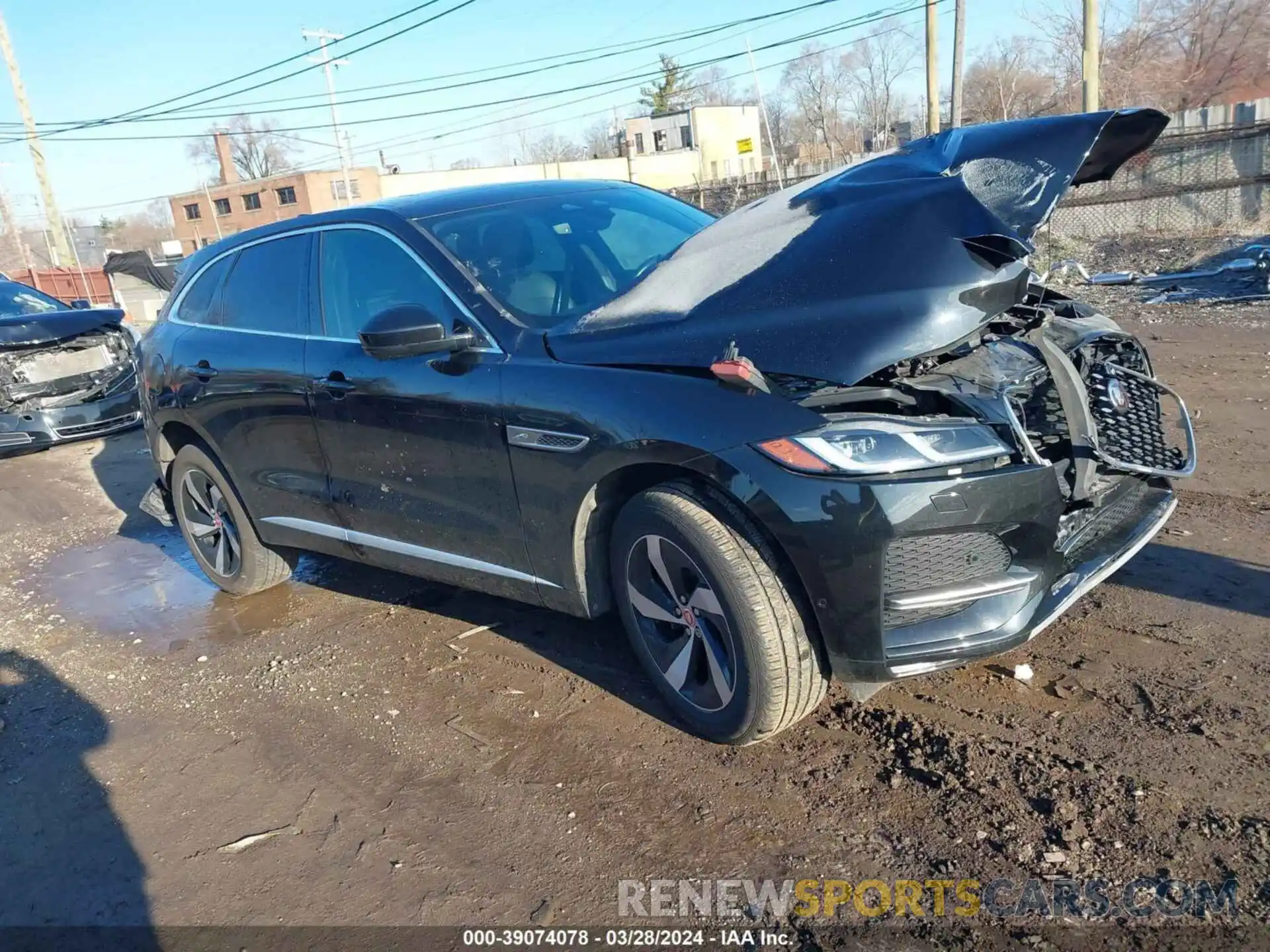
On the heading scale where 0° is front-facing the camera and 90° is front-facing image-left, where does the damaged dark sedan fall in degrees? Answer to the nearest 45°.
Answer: approximately 315°

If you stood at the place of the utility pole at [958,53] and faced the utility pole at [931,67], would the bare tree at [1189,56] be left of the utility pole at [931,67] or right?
right

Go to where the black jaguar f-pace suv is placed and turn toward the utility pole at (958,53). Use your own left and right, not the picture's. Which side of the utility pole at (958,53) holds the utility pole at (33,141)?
left

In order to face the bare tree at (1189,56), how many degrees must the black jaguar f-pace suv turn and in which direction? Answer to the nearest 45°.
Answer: approximately 90° to its left

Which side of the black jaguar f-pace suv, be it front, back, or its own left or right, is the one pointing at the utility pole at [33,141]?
back

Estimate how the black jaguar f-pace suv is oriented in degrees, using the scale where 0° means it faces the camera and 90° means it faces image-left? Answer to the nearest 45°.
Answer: approximately 315°

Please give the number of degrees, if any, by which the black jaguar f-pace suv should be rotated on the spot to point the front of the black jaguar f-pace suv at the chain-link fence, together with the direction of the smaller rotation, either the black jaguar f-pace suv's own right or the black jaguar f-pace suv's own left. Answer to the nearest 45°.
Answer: approximately 90° to the black jaguar f-pace suv's own left

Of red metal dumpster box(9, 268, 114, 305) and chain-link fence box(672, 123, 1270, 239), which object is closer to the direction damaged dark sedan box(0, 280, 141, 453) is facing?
the chain-link fence

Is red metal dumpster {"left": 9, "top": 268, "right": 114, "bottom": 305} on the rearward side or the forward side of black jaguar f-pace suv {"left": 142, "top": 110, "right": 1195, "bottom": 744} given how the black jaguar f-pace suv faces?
on the rearward side

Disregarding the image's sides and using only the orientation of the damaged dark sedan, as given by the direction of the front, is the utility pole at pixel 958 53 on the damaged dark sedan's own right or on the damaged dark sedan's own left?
on the damaged dark sedan's own left

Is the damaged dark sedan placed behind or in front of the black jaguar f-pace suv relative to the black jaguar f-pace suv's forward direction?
behind
